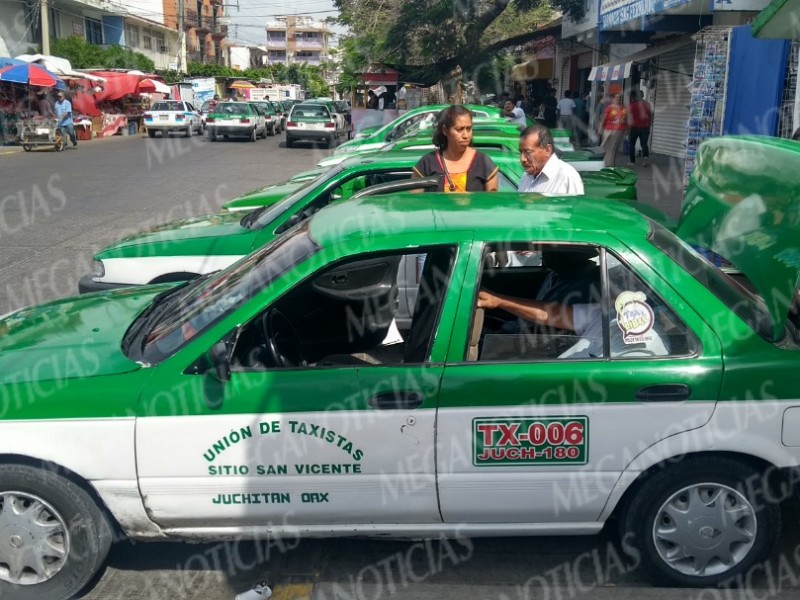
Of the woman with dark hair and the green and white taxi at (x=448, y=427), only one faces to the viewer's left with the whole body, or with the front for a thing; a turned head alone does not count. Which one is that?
the green and white taxi

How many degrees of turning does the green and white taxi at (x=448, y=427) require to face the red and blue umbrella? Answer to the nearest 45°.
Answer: approximately 45° to its right

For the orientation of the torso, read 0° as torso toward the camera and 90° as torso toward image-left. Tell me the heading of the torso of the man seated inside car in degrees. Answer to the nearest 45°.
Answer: approximately 90°

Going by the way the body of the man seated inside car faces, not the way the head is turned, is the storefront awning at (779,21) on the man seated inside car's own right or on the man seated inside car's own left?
on the man seated inside car's own right

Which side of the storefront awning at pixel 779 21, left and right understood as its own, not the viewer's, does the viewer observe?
left

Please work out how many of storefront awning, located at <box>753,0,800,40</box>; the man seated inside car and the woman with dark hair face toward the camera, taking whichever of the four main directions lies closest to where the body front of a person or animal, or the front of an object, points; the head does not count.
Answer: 1

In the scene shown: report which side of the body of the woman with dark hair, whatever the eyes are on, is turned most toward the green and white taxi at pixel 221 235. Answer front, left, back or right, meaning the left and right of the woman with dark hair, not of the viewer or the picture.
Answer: right

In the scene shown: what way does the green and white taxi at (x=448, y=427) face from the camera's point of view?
to the viewer's left

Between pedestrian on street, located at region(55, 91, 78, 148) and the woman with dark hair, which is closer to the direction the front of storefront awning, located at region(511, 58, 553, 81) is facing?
the pedestrian on street

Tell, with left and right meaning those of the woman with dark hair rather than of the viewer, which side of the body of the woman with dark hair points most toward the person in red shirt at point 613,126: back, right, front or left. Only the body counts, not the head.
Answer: back

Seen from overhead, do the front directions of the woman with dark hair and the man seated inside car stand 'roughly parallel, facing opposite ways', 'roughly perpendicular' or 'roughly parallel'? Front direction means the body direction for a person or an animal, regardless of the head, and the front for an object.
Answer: roughly perpendicular

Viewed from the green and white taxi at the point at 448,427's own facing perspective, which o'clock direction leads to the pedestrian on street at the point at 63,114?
The pedestrian on street is roughly at 2 o'clock from the green and white taxi.

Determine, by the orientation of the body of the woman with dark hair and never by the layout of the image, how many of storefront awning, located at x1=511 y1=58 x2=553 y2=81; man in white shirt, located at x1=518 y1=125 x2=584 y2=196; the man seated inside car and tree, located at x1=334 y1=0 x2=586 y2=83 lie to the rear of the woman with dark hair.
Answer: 2

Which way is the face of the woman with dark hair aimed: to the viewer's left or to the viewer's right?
to the viewer's right
